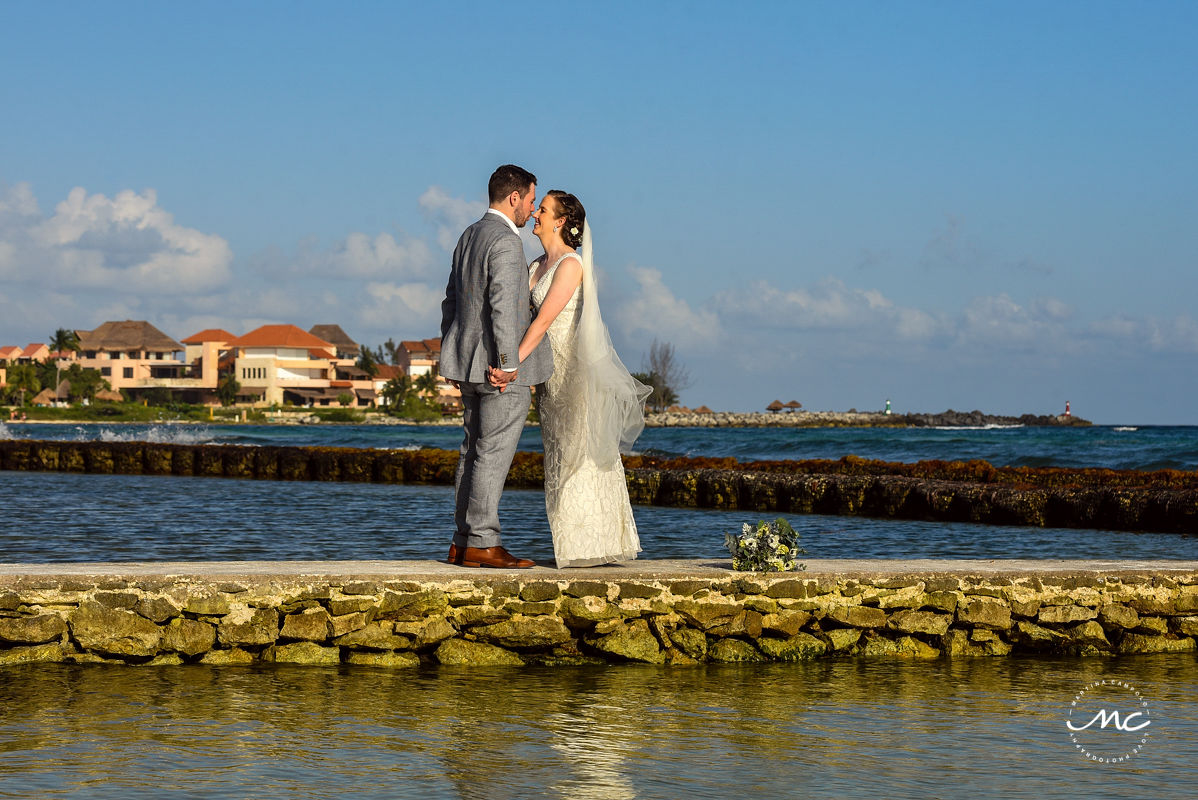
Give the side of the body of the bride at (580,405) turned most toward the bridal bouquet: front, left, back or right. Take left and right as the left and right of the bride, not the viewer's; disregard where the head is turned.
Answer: back

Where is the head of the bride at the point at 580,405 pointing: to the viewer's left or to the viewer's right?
to the viewer's left

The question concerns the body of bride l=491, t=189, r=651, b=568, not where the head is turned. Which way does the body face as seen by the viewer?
to the viewer's left
